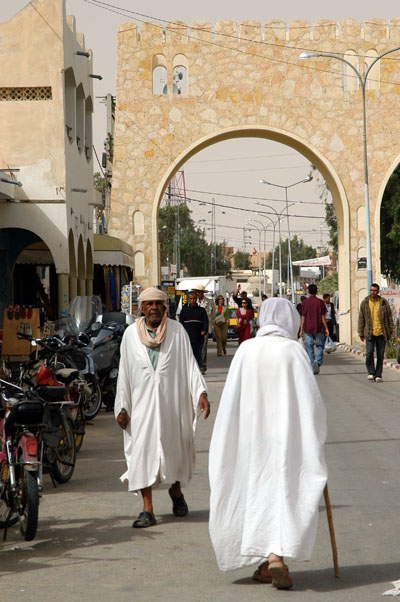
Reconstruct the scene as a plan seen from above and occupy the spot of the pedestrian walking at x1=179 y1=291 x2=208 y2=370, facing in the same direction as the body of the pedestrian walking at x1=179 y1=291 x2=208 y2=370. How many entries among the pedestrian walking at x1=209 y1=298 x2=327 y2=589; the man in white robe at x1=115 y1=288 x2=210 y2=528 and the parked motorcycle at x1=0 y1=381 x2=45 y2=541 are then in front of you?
3

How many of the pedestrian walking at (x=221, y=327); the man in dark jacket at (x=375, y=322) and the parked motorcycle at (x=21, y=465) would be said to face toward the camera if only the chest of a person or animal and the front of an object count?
2

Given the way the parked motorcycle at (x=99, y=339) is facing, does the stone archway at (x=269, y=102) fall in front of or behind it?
behind

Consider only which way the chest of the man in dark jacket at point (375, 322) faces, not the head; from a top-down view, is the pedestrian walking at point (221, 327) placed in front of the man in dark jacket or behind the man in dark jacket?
behind

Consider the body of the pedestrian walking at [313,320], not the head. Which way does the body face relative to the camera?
away from the camera

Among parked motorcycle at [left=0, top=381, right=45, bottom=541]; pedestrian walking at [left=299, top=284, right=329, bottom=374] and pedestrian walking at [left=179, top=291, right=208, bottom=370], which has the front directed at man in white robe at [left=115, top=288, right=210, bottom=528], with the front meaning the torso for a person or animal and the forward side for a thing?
pedestrian walking at [left=179, top=291, right=208, bottom=370]

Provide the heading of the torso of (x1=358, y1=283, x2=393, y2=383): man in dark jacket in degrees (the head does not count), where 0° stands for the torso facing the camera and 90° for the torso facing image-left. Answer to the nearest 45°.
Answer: approximately 0°
